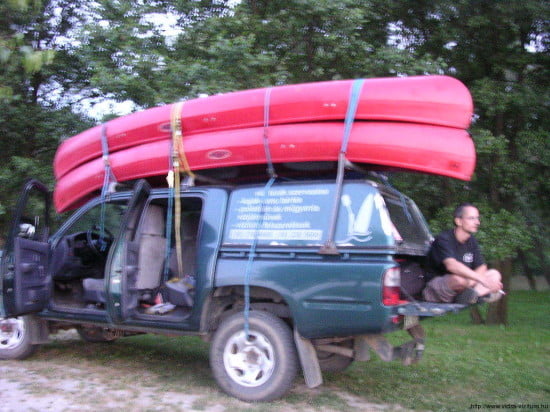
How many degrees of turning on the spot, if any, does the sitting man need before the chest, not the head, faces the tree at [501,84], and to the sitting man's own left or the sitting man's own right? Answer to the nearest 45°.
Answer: approximately 135° to the sitting man's own left

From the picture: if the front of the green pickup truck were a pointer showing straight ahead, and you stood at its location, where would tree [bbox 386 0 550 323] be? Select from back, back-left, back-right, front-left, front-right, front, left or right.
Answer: right

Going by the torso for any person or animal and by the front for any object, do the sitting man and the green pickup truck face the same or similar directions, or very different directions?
very different directions

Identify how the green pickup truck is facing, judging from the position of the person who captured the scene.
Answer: facing away from the viewer and to the left of the viewer

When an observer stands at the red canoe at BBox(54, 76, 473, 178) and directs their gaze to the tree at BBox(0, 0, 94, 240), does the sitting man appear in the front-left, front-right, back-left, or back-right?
back-right

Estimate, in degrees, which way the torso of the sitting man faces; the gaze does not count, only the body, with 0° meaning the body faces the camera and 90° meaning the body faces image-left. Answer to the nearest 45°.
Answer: approximately 315°

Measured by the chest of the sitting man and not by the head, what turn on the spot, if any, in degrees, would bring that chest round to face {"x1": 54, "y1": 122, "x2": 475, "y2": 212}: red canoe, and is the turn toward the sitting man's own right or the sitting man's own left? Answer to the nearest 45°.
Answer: approximately 90° to the sitting man's own right

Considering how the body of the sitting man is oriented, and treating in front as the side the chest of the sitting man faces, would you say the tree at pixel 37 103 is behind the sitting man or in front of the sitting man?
behind
